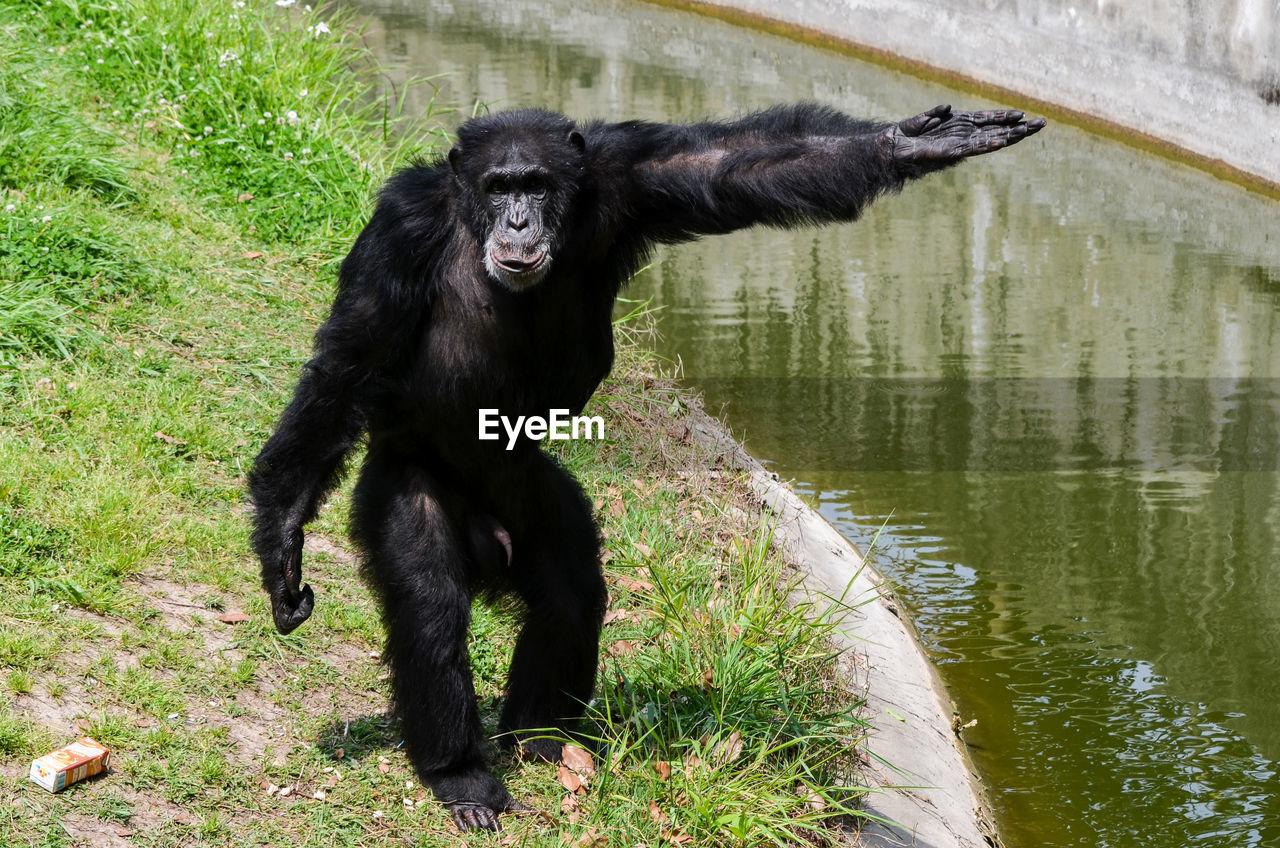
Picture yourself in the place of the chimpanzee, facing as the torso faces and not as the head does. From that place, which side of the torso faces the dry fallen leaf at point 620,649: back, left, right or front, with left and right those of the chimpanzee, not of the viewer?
back

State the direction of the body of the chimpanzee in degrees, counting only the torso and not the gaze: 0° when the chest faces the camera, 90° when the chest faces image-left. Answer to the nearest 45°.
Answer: approximately 0°
